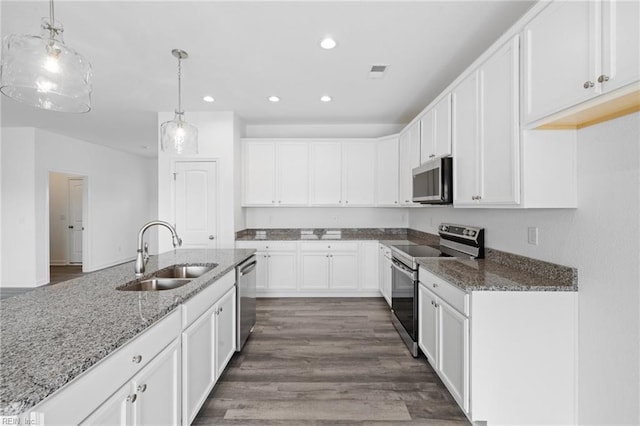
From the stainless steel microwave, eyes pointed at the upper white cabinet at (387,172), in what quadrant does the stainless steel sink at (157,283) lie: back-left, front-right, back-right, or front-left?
back-left

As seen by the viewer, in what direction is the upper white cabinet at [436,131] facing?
to the viewer's left

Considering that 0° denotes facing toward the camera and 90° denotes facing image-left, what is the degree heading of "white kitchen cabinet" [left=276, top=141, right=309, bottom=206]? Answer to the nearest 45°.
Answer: approximately 0°

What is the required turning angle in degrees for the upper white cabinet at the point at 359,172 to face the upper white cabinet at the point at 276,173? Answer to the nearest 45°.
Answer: approximately 90° to its right

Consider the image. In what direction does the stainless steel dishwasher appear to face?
to the viewer's right
